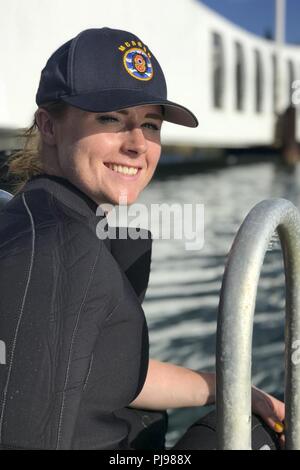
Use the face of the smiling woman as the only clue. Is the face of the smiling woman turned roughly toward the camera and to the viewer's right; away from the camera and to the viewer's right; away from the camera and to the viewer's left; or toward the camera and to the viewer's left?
toward the camera and to the viewer's right

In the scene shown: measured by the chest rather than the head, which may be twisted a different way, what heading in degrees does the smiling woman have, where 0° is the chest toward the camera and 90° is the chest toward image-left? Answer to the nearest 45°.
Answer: approximately 270°
